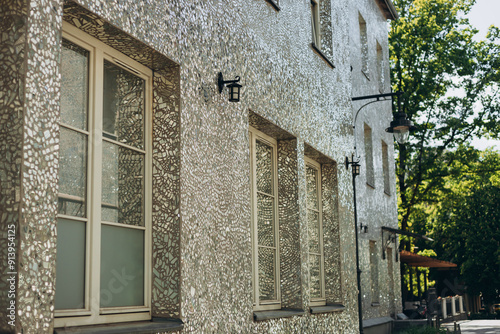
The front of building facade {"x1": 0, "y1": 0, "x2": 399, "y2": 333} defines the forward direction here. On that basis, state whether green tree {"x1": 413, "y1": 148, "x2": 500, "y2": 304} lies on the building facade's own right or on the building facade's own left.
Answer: on the building facade's own left

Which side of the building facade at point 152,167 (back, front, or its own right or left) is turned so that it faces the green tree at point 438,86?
left

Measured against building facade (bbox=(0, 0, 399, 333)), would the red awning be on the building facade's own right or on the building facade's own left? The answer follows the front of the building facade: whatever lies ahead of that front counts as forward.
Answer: on the building facade's own left

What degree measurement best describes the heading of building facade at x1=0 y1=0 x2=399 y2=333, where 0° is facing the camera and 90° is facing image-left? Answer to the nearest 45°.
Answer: approximately 315°
